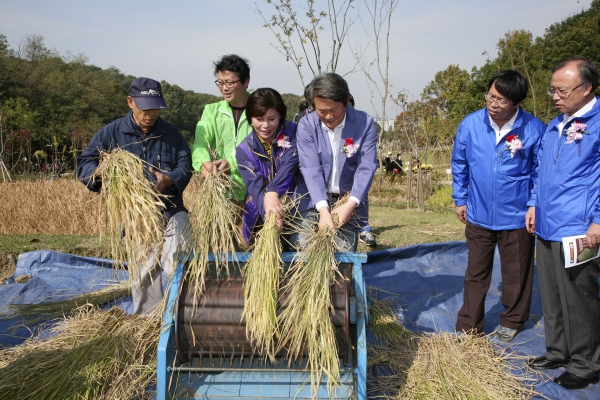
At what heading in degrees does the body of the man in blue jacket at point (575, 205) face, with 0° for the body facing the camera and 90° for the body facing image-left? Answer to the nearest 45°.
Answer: approximately 45°

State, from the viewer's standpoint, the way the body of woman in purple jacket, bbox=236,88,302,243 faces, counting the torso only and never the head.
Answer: toward the camera

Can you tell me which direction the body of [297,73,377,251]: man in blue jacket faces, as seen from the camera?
toward the camera

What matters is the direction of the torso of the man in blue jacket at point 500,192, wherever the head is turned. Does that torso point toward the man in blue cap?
no

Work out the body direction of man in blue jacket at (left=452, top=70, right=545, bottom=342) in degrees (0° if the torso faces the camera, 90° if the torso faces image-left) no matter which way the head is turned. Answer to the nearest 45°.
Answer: approximately 0°

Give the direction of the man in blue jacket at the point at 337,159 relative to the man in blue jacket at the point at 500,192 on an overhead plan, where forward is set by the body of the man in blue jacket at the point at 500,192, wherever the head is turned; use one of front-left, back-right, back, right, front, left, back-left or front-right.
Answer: front-right

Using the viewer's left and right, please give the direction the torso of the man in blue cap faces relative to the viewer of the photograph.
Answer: facing the viewer

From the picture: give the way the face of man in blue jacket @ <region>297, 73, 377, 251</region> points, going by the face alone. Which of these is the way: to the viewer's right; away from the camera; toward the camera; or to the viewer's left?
toward the camera

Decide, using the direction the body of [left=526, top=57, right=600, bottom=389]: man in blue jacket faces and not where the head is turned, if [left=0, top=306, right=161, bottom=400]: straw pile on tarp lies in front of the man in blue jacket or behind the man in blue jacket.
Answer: in front

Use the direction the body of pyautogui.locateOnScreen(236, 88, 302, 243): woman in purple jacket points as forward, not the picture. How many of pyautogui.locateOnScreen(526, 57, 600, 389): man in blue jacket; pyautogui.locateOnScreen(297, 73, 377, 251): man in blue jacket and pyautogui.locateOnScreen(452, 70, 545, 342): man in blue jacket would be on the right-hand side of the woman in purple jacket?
0

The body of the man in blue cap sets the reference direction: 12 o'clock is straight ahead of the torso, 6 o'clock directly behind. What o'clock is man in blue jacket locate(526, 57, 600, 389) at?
The man in blue jacket is roughly at 10 o'clock from the man in blue cap.

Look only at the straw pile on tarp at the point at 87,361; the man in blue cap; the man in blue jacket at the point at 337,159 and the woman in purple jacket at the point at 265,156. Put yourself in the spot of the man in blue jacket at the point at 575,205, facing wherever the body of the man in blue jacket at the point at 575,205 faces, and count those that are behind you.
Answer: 0

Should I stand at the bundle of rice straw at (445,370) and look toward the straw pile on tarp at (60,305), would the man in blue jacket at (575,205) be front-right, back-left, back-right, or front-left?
back-right
